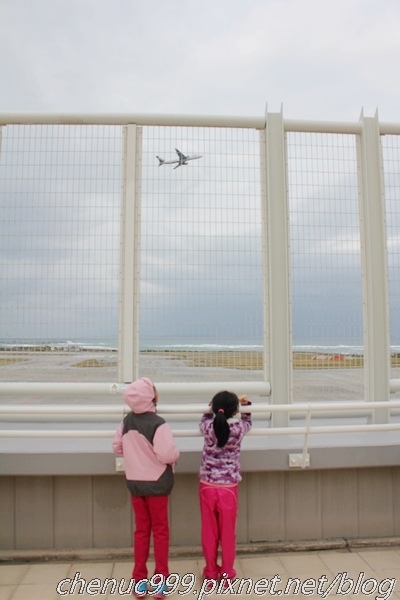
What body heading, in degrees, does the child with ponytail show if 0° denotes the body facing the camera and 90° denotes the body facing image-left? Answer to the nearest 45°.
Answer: approximately 180°

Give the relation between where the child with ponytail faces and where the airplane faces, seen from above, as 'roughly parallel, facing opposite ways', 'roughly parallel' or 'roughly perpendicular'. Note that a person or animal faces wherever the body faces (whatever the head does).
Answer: roughly perpendicular

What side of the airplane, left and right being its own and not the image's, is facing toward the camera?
right

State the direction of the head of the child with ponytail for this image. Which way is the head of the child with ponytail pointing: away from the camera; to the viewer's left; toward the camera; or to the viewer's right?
away from the camera

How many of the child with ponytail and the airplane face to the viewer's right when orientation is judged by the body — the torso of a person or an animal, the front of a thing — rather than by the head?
1
